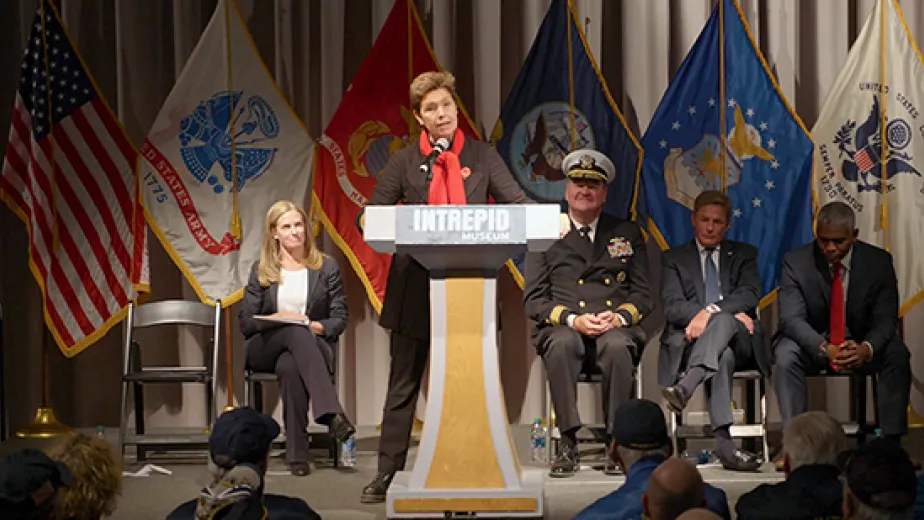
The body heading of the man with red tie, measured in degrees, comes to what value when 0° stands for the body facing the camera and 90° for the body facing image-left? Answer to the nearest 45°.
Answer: approximately 0°

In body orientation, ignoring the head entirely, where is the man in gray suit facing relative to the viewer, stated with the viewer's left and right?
facing the viewer

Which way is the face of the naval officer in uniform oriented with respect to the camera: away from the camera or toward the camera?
toward the camera

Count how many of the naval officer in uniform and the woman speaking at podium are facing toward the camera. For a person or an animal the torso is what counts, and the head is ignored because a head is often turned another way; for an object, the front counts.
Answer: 2

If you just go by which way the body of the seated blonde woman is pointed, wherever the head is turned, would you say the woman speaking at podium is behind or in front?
in front

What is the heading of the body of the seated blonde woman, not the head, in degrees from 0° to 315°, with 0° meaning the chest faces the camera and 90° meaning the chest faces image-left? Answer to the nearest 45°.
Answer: approximately 0°

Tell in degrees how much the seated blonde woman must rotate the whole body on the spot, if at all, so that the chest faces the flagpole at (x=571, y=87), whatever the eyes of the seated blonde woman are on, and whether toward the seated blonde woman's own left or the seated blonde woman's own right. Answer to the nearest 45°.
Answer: approximately 90° to the seated blonde woman's own left

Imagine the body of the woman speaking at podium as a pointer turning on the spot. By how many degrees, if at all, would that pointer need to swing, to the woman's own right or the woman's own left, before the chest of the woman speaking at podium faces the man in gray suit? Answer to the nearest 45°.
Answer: approximately 135° to the woman's own left

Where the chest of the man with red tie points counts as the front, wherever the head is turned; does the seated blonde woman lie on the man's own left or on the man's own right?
on the man's own right

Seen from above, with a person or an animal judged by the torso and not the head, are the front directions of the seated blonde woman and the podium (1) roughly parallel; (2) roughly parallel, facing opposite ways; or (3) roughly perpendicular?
roughly parallel

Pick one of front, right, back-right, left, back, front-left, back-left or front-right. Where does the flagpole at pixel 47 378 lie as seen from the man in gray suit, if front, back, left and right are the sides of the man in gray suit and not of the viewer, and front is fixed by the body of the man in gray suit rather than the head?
right

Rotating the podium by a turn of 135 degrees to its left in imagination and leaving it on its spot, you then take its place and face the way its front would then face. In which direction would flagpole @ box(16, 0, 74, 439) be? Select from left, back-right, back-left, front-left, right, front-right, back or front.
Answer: left

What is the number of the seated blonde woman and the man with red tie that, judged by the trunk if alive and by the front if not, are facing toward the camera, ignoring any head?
2

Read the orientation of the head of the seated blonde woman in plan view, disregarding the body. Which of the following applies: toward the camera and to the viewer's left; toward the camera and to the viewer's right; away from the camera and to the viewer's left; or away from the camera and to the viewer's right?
toward the camera and to the viewer's right
